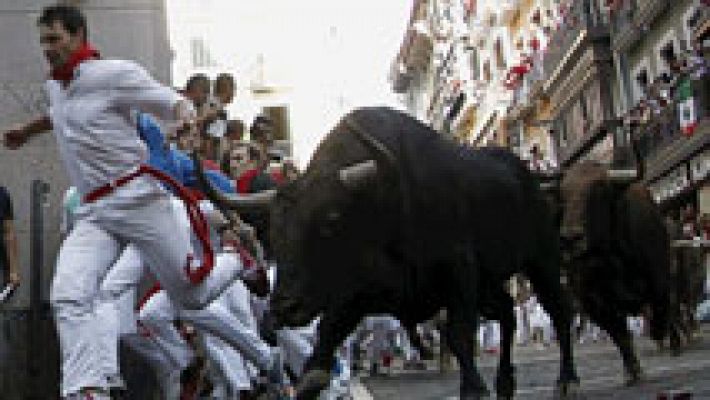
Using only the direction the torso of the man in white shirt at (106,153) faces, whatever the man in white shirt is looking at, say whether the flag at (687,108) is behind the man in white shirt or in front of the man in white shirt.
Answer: behind

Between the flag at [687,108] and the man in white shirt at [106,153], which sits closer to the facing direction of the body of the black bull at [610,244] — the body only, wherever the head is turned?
the man in white shirt

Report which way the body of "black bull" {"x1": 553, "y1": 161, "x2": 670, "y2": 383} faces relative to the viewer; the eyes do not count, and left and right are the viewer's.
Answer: facing the viewer and to the left of the viewer

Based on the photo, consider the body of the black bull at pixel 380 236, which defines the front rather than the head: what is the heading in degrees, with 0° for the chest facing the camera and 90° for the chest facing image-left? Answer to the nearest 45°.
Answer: approximately 45°

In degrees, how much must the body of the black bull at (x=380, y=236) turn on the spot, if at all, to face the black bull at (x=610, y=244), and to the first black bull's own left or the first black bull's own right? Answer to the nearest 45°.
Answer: approximately 180°

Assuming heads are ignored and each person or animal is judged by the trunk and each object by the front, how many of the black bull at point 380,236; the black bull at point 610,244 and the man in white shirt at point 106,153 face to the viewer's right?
0

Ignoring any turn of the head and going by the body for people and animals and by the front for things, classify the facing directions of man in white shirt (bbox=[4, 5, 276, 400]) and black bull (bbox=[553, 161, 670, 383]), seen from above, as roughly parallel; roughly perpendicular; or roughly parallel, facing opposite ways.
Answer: roughly parallel

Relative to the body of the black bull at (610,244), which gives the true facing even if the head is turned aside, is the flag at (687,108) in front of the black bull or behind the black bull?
behind

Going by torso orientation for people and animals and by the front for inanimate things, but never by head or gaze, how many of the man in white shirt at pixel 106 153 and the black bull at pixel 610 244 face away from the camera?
0

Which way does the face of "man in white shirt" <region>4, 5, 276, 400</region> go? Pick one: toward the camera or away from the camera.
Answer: toward the camera

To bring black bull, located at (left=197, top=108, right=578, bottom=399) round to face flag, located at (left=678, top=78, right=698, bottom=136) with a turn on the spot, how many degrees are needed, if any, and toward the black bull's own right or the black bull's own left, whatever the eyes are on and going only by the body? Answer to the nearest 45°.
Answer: approximately 135° to the black bull's own right

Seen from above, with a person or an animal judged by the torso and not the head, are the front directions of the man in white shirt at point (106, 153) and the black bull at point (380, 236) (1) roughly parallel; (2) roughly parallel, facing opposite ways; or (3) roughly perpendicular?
roughly parallel
